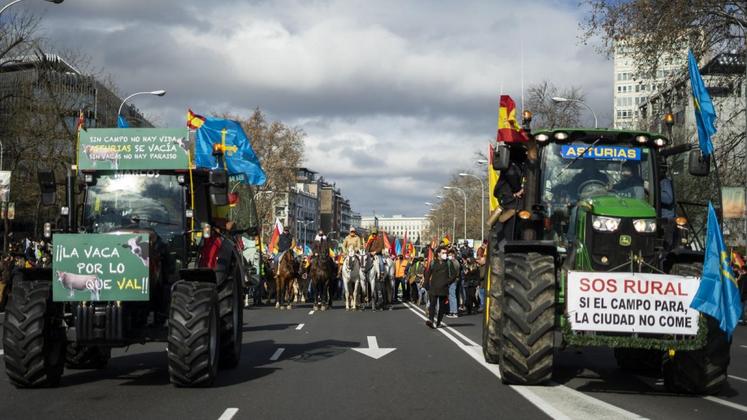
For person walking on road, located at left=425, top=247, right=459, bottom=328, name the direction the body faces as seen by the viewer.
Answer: toward the camera

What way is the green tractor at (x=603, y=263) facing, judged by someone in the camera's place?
facing the viewer

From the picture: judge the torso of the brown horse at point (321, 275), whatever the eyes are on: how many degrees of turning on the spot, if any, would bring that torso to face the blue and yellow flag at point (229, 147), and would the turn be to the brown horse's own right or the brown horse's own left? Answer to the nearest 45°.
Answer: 0° — it already faces it

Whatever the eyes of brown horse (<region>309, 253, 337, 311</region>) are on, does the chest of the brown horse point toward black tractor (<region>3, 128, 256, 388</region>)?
yes

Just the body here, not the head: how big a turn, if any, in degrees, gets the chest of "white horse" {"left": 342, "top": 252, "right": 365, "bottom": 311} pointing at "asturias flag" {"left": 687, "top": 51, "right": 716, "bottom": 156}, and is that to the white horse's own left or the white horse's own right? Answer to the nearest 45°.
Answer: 0° — it already faces it

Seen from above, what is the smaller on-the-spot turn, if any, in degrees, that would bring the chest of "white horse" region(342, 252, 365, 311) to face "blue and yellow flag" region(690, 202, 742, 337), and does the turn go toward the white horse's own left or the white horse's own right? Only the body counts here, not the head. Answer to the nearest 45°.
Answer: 0° — it already faces it

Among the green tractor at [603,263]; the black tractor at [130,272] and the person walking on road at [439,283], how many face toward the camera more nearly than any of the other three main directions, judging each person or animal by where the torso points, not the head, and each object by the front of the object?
3

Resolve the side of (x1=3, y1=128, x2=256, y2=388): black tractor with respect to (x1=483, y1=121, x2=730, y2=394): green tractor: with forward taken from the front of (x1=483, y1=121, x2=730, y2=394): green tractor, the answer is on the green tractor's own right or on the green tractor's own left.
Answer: on the green tractor's own right

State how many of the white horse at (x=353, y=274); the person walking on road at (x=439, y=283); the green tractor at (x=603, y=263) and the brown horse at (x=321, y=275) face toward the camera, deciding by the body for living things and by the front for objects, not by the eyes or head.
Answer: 4

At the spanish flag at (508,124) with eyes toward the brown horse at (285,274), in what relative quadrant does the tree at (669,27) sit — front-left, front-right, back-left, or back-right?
front-right

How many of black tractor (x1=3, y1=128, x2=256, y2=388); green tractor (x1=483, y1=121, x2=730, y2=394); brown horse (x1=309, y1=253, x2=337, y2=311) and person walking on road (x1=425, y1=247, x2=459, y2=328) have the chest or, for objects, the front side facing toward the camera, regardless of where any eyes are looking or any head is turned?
4
